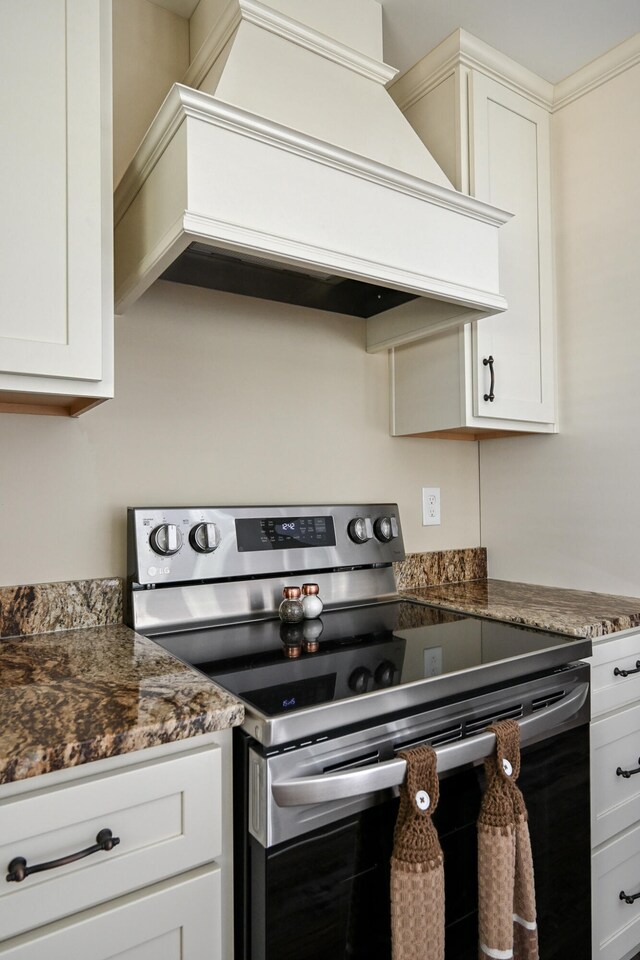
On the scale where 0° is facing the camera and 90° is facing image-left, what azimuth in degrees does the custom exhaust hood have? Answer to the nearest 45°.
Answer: approximately 315°

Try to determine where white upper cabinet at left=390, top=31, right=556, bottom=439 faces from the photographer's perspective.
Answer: facing the viewer and to the right of the viewer

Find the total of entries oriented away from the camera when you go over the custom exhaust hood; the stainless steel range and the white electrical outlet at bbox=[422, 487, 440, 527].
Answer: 0

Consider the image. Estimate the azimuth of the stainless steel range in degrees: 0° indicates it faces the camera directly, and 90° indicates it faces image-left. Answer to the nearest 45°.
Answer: approximately 315°

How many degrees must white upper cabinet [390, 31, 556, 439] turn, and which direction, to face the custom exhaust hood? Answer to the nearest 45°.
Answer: approximately 90° to its right
